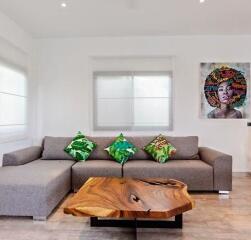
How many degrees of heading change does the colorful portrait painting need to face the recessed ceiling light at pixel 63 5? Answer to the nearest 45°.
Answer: approximately 45° to its right

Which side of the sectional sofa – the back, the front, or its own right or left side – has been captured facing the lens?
front

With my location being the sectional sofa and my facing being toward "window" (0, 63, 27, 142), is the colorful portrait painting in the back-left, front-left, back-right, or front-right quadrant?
back-right

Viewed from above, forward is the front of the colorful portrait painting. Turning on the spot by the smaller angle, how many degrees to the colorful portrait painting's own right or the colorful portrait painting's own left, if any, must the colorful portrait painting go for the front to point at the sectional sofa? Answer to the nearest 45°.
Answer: approximately 45° to the colorful portrait painting's own right

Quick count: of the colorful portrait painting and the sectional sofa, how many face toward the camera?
2

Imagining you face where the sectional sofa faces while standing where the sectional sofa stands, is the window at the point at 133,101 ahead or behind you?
behind

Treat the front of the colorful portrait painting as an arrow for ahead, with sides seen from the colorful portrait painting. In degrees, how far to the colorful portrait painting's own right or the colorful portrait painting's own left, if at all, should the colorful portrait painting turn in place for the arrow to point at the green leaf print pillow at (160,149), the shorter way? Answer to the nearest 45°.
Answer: approximately 45° to the colorful portrait painting's own right

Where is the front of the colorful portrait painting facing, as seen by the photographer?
facing the viewer

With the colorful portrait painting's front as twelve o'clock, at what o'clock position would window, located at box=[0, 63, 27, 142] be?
The window is roughly at 2 o'clock from the colorful portrait painting.

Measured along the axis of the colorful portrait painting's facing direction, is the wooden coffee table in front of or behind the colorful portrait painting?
in front

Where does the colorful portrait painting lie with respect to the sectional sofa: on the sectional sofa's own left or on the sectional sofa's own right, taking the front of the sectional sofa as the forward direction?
on the sectional sofa's own left
